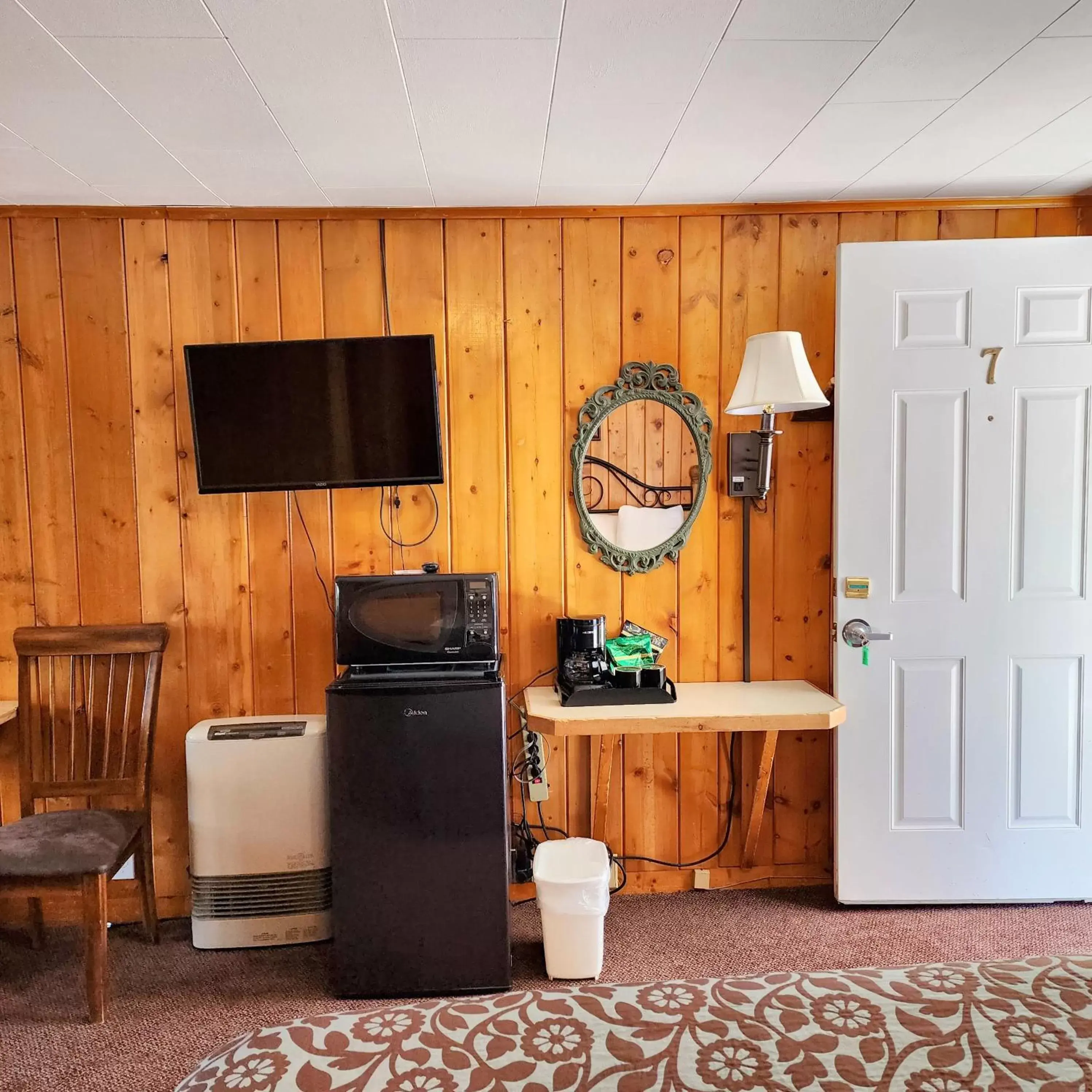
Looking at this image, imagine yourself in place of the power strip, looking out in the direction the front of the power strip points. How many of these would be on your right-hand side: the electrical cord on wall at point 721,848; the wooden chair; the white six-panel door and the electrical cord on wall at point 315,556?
2

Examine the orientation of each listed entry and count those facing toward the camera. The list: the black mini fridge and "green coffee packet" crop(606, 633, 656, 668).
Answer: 2

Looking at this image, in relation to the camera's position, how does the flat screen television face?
facing the viewer

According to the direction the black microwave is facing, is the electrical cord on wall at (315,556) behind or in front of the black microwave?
behind

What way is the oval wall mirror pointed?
toward the camera

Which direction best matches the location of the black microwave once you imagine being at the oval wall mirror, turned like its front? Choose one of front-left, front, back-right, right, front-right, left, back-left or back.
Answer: front-right

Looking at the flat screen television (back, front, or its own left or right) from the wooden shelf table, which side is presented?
left

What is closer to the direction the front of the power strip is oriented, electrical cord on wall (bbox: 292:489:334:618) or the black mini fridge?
the black mini fridge

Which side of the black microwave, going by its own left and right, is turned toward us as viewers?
front

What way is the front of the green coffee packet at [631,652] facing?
toward the camera

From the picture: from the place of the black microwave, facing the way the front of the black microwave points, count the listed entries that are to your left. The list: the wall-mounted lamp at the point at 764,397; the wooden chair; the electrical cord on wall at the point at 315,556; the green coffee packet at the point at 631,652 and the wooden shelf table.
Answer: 3

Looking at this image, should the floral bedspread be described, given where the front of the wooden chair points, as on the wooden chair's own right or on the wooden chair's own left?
on the wooden chair's own left

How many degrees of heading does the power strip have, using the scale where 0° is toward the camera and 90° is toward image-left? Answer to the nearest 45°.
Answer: approximately 0°
